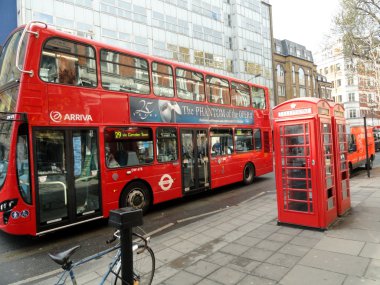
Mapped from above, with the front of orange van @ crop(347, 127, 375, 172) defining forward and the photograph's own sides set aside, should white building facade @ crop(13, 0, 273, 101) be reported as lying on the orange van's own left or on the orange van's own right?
on the orange van's own right

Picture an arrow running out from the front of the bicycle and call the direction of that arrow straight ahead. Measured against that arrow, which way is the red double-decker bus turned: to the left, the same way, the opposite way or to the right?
the opposite way

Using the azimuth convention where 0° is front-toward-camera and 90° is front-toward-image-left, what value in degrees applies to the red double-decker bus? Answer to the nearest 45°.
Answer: approximately 45°

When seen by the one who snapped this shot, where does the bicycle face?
facing away from the viewer and to the right of the viewer

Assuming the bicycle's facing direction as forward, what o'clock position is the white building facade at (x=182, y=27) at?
The white building facade is roughly at 11 o'clock from the bicycle.

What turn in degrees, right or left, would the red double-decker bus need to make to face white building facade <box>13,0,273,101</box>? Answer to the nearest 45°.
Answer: approximately 135° to its right

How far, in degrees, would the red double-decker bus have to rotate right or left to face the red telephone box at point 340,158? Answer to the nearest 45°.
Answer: approximately 135° to its left
